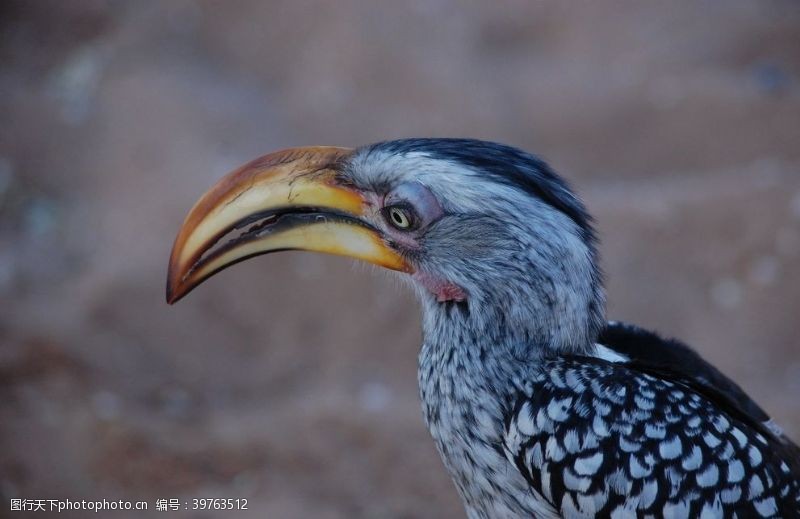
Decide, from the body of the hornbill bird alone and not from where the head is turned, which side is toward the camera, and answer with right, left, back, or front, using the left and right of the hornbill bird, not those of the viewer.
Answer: left
